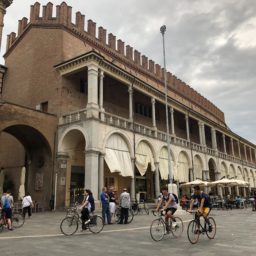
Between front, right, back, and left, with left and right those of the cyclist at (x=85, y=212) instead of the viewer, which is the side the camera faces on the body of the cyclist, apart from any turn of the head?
left

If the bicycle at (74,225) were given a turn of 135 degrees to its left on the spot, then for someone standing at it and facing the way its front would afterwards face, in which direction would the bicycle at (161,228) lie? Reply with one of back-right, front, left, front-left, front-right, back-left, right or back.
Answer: front

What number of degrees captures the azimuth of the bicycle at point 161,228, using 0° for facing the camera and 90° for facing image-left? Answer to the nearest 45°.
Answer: approximately 45°

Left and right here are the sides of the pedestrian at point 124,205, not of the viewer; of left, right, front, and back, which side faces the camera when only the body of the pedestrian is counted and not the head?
back

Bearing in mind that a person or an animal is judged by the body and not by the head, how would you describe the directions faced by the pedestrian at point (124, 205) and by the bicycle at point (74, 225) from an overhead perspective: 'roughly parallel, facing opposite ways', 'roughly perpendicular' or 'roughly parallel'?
roughly perpendicular

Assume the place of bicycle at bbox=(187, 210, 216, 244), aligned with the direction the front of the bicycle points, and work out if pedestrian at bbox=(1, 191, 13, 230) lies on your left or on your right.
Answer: on your right

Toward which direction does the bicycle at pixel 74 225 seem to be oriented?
to the viewer's left

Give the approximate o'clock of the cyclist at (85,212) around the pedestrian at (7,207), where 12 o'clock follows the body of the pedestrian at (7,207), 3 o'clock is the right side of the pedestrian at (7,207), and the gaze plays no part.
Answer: the cyclist at (85,212) is roughly at 4 o'clock from the pedestrian at (7,207).

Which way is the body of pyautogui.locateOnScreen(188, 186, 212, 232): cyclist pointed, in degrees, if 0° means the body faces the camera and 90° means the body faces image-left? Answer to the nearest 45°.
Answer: approximately 45°
